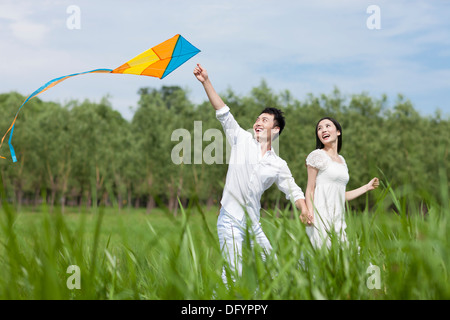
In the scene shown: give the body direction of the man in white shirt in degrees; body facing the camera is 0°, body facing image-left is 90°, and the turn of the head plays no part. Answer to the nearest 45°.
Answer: approximately 0°
